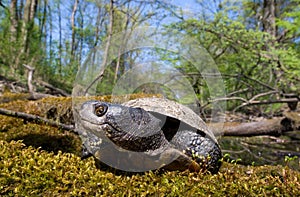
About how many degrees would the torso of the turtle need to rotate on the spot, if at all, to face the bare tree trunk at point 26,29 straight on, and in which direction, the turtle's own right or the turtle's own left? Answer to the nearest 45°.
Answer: approximately 90° to the turtle's own right

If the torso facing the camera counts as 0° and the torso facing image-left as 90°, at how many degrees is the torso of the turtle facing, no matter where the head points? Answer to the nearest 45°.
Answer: approximately 45°

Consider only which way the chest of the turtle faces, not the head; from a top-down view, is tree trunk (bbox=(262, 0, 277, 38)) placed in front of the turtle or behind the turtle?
behind

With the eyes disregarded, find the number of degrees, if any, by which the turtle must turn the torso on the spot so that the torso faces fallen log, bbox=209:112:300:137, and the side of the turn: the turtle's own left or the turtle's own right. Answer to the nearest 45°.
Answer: approximately 180°
